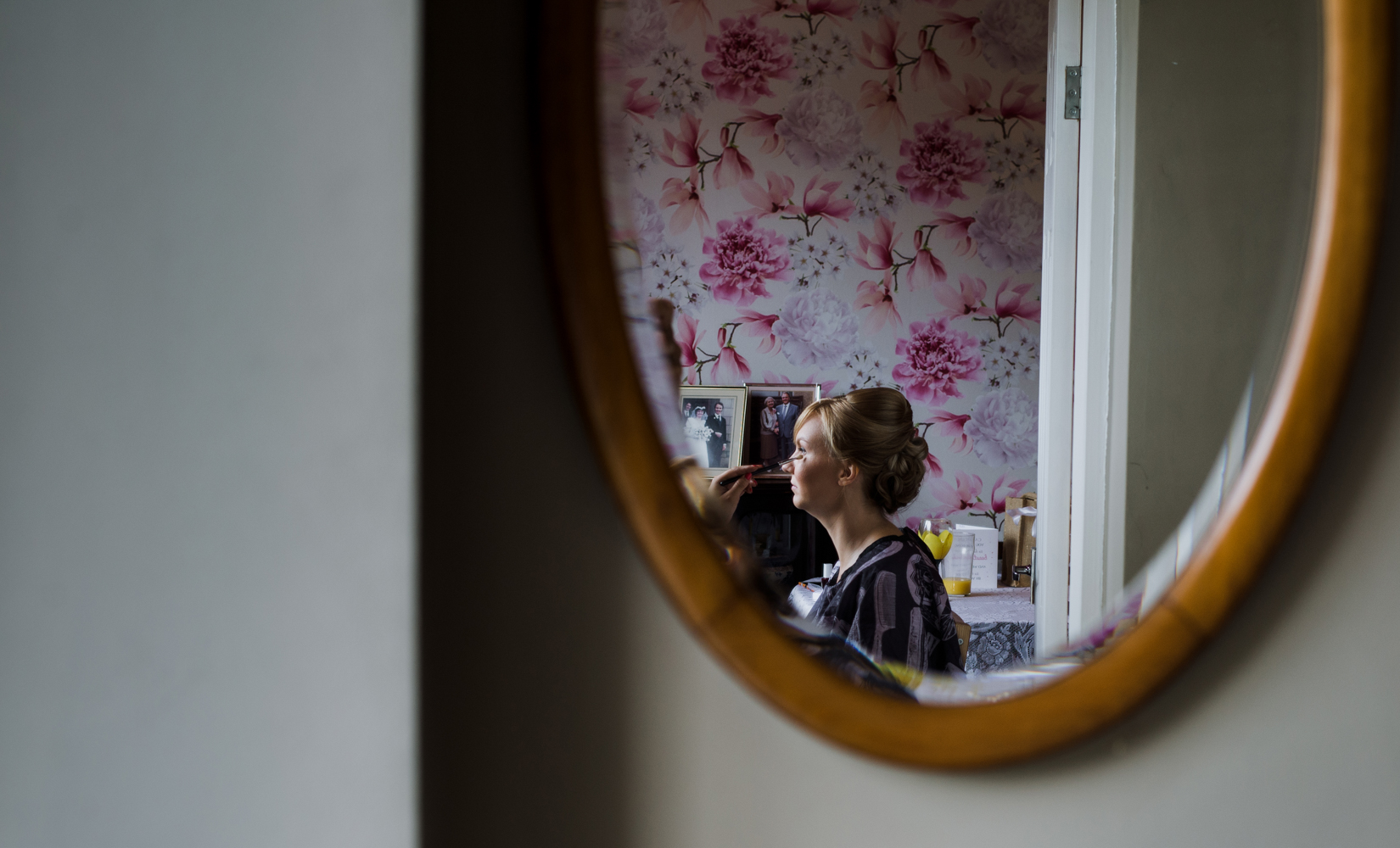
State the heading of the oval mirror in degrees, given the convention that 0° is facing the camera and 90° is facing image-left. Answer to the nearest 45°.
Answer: approximately 0°
